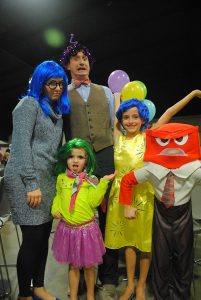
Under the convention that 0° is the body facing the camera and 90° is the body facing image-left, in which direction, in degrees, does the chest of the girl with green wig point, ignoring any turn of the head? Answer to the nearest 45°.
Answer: approximately 0°
